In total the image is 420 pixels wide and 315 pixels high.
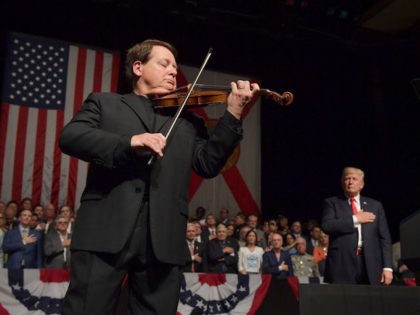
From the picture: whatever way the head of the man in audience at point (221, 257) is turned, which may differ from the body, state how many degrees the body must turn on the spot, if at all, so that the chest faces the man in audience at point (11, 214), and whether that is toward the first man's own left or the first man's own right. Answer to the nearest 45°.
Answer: approximately 90° to the first man's own right

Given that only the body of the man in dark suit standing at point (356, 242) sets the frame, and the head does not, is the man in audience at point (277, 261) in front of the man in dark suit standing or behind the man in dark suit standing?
behind

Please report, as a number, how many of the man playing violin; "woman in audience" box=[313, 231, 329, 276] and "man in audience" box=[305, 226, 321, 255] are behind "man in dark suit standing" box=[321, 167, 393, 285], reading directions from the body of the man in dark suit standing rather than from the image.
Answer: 2

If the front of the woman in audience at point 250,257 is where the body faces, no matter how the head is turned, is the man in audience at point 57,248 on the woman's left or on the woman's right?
on the woman's right

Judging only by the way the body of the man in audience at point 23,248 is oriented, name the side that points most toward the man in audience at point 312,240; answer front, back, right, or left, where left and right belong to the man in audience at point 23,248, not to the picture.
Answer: left

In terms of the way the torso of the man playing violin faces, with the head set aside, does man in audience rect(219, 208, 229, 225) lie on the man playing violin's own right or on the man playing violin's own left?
on the man playing violin's own left

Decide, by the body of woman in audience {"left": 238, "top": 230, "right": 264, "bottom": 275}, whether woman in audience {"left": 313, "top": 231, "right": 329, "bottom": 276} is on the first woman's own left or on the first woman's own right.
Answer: on the first woman's own left

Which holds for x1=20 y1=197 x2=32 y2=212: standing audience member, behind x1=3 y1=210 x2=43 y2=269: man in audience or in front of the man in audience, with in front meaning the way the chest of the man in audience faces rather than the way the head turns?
behind

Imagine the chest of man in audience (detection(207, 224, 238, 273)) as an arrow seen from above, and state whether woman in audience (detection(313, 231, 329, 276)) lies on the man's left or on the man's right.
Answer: on the man's left

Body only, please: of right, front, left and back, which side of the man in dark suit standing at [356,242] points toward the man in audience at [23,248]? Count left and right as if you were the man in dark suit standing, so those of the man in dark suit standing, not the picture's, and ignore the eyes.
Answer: right

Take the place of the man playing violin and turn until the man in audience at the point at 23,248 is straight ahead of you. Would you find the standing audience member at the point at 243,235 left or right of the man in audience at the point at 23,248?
right
